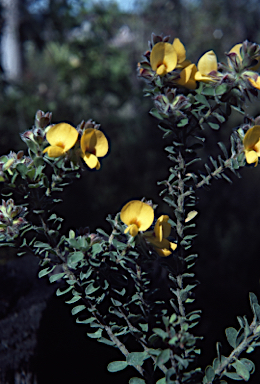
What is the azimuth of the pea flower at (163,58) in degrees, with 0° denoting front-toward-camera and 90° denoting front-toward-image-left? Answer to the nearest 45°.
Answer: approximately 0°
